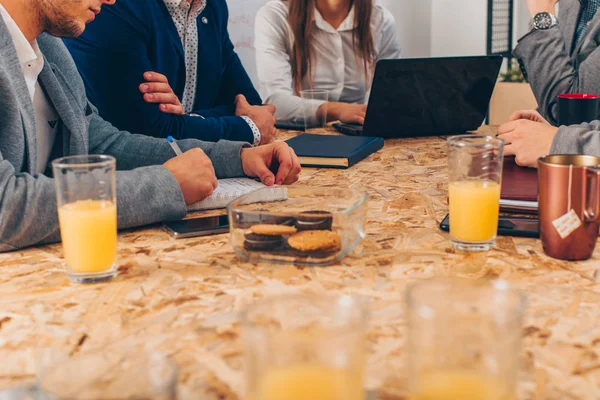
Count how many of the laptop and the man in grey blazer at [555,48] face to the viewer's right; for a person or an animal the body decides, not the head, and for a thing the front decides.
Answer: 0

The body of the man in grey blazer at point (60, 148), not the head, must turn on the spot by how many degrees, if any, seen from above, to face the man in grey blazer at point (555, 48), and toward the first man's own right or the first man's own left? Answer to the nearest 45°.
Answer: approximately 45° to the first man's own left

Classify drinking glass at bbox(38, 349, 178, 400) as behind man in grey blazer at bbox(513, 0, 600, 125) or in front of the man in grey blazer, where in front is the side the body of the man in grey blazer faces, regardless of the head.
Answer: in front

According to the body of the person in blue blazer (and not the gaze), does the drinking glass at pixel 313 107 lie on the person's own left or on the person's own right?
on the person's own left

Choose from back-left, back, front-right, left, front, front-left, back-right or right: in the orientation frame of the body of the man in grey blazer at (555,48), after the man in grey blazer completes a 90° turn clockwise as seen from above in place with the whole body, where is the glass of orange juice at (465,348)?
back-left

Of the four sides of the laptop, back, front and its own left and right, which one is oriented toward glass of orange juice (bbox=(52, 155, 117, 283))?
left

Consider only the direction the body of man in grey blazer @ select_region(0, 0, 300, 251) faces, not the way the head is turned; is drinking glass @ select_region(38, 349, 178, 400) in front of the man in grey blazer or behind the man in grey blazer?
in front

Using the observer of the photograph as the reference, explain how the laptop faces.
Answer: facing away from the viewer and to the left of the viewer

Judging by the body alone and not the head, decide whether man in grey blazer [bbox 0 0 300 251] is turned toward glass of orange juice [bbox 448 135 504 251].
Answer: yes

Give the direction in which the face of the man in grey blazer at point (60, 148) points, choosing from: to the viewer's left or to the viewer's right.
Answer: to the viewer's right

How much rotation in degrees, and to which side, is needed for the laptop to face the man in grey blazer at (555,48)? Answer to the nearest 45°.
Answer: approximately 90° to its right

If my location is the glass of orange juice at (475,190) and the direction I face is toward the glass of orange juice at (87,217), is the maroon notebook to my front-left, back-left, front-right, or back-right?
back-right

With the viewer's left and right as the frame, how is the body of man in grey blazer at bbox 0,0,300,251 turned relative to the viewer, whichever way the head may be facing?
facing the viewer and to the right of the viewer

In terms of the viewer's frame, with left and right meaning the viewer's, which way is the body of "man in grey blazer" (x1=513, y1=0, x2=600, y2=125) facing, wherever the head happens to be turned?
facing the viewer and to the left of the viewer

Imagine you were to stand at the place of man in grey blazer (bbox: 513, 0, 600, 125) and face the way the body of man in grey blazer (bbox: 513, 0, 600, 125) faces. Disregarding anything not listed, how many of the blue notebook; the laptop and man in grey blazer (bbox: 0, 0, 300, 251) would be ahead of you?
3

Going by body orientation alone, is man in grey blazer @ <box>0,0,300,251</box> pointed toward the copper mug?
yes

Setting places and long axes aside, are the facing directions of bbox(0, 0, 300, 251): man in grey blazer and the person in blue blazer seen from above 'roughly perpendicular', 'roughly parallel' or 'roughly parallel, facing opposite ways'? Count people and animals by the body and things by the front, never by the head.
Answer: roughly parallel
